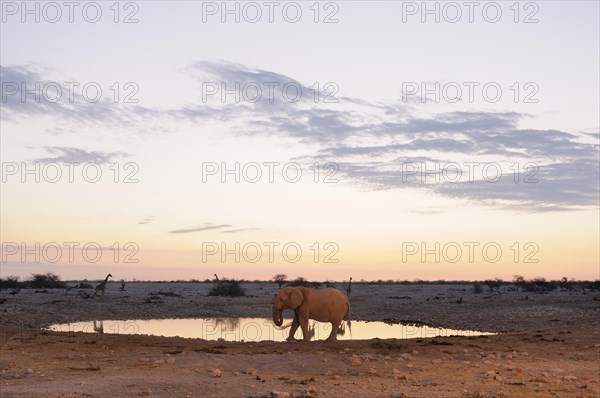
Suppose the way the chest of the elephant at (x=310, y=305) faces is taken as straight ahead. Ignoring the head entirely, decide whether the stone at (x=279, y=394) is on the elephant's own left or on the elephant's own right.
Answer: on the elephant's own left

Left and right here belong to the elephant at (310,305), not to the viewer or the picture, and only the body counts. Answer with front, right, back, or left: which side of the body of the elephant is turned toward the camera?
left

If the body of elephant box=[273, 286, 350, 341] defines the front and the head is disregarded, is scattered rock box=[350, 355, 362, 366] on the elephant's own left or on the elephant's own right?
on the elephant's own left

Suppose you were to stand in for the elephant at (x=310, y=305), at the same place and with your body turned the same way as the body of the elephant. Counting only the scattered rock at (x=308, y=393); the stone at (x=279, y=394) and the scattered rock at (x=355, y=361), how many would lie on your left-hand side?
3

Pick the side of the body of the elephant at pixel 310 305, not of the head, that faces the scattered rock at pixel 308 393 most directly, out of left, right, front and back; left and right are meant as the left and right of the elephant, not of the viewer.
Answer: left
